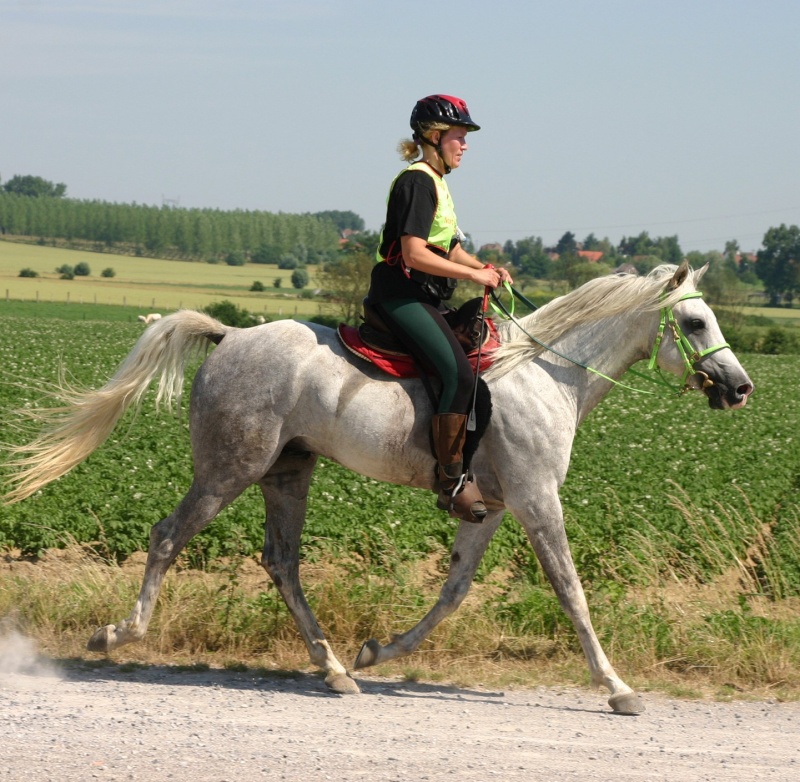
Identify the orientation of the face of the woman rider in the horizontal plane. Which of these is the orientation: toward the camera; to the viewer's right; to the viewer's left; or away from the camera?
to the viewer's right

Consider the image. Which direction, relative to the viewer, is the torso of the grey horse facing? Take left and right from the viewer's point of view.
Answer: facing to the right of the viewer

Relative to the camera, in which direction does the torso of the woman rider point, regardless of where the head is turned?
to the viewer's right
